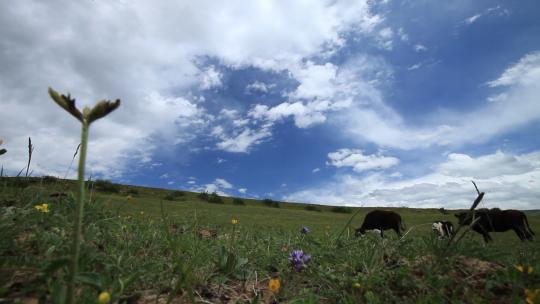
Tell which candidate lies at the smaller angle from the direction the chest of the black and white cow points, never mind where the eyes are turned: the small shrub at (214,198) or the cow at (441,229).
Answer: the small shrub

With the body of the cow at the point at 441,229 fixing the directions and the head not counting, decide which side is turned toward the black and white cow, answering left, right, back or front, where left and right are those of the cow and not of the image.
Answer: front

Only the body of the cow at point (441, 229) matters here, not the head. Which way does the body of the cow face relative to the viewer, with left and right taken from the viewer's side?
facing to the left of the viewer

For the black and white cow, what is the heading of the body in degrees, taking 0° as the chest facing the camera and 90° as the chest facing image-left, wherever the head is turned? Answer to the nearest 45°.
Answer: approximately 90°

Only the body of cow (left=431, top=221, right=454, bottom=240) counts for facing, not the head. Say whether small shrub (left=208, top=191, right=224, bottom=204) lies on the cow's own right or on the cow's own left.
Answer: on the cow's own right
